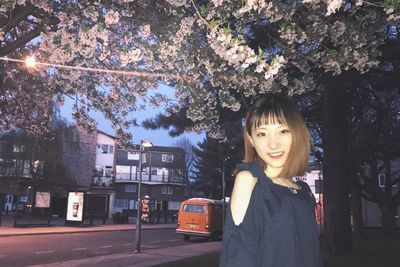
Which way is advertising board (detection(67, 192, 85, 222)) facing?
toward the camera

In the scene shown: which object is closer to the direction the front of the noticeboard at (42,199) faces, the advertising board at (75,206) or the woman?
the woman

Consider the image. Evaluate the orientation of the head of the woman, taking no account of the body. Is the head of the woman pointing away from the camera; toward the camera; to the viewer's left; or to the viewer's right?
toward the camera

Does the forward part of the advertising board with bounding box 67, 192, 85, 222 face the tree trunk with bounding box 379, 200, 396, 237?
no

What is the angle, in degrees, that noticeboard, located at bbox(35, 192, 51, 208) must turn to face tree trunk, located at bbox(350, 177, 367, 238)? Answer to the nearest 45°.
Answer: approximately 45° to its left

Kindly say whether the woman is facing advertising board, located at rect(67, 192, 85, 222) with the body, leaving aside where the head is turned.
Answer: no

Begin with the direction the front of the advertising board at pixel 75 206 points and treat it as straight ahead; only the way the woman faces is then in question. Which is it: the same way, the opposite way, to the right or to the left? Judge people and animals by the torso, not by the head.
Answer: the same way

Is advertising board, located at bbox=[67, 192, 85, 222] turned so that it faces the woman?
yes

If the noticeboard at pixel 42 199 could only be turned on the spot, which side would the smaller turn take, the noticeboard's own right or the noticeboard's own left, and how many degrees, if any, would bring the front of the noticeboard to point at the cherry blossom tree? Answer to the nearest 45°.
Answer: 0° — it already faces it

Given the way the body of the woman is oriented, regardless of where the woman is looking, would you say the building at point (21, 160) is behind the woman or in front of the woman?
behind

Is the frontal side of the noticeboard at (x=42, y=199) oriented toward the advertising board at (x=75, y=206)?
no

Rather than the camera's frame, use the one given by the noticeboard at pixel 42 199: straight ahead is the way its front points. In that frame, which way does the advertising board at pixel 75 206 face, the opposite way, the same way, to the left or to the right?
the same way

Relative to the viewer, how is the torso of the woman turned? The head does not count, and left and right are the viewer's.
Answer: facing the viewer and to the right of the viewer

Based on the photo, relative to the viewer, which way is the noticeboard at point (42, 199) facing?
toward the camera

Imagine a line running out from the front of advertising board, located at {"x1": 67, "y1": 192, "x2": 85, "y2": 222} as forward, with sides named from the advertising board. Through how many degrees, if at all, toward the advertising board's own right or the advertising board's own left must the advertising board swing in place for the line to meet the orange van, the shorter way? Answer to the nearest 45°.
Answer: approximately 45° to the advertising board's own left

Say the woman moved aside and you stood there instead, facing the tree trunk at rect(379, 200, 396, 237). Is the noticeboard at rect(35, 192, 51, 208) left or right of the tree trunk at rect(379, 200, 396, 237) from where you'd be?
left

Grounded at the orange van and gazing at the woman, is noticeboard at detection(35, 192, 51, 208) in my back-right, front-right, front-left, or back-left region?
back-right

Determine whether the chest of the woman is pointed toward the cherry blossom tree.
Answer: no
